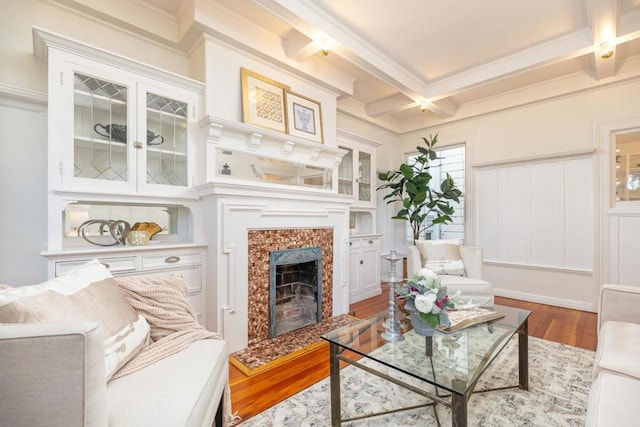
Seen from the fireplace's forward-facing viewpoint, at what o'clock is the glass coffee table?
The glass coffee table is roughly at 12 o'clock from the fireplace.

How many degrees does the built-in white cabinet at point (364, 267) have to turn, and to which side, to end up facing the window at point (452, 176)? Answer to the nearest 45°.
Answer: approximately 90° to its left

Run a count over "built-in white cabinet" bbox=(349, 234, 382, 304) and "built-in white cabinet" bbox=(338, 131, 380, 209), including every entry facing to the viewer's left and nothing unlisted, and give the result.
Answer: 0

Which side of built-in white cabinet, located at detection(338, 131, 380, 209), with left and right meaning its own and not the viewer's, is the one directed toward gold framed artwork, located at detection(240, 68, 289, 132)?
right

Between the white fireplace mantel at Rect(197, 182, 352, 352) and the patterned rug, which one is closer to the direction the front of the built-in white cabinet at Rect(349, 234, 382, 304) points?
the patterned rug

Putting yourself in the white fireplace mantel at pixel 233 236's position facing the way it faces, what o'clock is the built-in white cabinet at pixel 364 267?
The built-in white cabinet is roughly at 9 o'clock from the white fireplace mantel.

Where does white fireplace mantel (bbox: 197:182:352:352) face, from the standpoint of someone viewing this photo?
facing the viewer and to the right of the viewer

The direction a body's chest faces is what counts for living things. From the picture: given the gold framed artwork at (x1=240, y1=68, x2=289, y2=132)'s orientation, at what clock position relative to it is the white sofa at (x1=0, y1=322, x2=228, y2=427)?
The white sofa is roughly at 2 o'clock from the gold framed artwork.

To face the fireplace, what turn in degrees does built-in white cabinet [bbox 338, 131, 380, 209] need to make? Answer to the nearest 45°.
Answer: approximately 90° to its right

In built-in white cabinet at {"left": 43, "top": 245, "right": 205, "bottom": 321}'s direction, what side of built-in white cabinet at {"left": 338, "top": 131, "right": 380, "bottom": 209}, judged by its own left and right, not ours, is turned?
right

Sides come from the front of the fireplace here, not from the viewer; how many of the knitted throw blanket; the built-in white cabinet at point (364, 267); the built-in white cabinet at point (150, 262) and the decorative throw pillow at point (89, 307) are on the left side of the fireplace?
1

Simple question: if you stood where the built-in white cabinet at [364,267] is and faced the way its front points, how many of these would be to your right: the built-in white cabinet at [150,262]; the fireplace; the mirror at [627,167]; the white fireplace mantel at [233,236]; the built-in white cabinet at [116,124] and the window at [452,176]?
4
